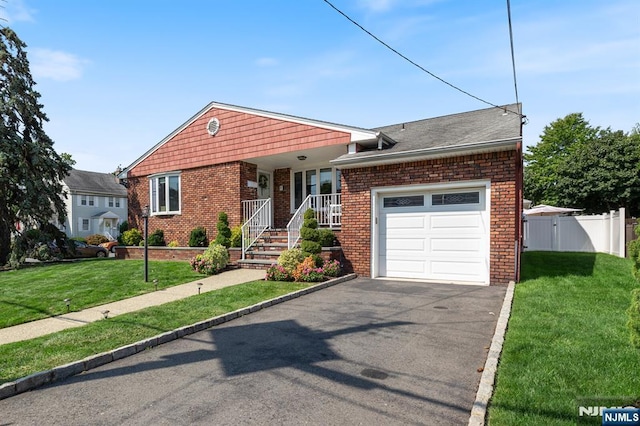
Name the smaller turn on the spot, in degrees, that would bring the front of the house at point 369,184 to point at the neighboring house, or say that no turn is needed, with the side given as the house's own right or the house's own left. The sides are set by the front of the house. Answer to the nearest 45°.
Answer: approximately 90° to the house's own right

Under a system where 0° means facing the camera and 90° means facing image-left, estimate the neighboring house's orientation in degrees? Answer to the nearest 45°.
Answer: approximately 315°

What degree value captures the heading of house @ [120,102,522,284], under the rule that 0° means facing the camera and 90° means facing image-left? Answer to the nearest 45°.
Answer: approximately 45°
